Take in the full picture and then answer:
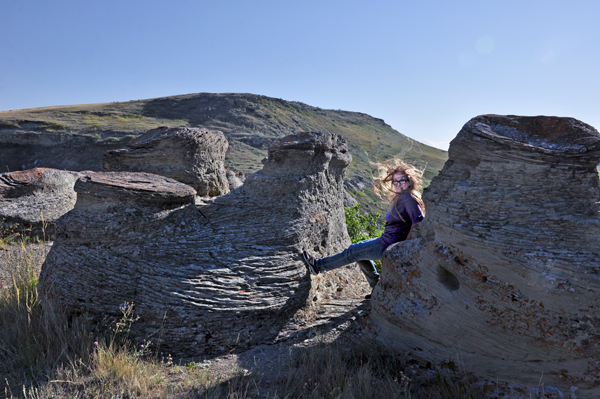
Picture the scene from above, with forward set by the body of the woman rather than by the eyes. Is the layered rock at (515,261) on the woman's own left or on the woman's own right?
on the woman's own left

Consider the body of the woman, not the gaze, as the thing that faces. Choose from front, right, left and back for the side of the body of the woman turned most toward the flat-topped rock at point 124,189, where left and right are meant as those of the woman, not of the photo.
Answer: front

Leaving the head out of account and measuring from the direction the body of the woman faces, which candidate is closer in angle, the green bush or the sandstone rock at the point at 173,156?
the sandstone rock

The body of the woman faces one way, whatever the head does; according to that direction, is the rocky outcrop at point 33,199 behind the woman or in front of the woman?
in front

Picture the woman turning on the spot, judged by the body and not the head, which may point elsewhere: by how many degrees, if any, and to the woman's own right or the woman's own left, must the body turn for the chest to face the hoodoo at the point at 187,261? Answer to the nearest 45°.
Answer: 0° — they already face it

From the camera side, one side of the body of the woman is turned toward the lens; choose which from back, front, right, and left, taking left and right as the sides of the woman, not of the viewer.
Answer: left

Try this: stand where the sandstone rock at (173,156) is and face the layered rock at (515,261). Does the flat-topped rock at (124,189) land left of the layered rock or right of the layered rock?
right

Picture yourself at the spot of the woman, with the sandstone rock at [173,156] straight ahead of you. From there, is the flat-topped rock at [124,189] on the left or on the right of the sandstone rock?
left

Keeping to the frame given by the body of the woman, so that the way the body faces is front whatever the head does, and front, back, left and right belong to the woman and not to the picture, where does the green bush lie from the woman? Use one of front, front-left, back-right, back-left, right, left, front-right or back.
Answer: right

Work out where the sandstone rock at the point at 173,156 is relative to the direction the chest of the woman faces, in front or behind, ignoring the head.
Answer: in front

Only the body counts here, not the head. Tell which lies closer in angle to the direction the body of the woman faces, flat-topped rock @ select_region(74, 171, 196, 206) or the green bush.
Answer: the flat-topped rock
